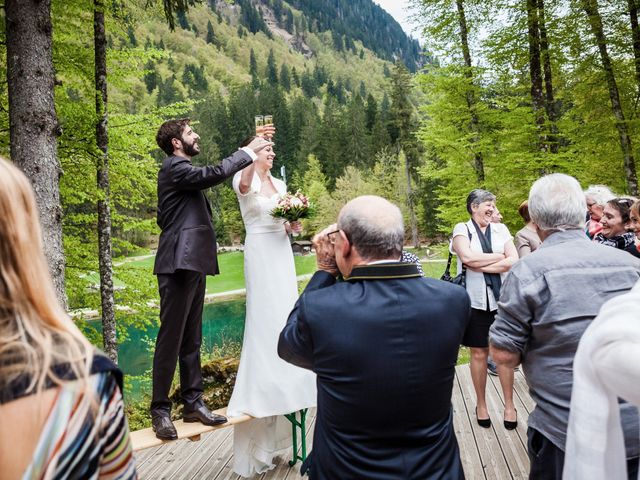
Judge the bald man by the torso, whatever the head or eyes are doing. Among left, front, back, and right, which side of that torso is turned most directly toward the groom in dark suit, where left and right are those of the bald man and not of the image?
front

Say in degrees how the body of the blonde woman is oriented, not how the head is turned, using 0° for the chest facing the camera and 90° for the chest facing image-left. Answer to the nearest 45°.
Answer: approximately 180°

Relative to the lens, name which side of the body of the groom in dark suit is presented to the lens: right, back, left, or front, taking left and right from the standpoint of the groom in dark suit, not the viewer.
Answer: right

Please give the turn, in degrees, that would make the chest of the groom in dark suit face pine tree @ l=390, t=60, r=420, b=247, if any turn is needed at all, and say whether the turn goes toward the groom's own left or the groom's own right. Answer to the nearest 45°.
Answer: approximately 45° to the groom's own left

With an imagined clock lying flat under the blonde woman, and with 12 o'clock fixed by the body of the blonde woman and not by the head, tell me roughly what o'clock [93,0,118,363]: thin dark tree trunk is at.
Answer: The thin dark tree trunk is roughly at 12 o'clock from the blonde woman.

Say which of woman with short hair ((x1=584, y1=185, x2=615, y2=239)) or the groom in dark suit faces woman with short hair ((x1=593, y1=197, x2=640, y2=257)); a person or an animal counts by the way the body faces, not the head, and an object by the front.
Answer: the groom in dark suit

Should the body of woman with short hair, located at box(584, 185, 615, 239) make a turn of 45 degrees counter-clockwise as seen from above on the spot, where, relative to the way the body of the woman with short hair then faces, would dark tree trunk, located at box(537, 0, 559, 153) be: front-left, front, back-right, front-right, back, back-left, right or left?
back-right

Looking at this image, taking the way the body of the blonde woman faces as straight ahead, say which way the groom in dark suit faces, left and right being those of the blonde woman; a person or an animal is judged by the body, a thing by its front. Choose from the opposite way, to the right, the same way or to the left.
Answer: to the right

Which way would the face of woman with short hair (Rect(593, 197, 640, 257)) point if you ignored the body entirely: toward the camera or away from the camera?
toward the camera

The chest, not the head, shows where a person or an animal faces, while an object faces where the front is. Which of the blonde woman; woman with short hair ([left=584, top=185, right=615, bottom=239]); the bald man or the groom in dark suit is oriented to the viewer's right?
the groom in dark suit

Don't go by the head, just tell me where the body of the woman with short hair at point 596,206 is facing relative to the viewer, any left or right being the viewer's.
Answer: facing to the left of the viewer
